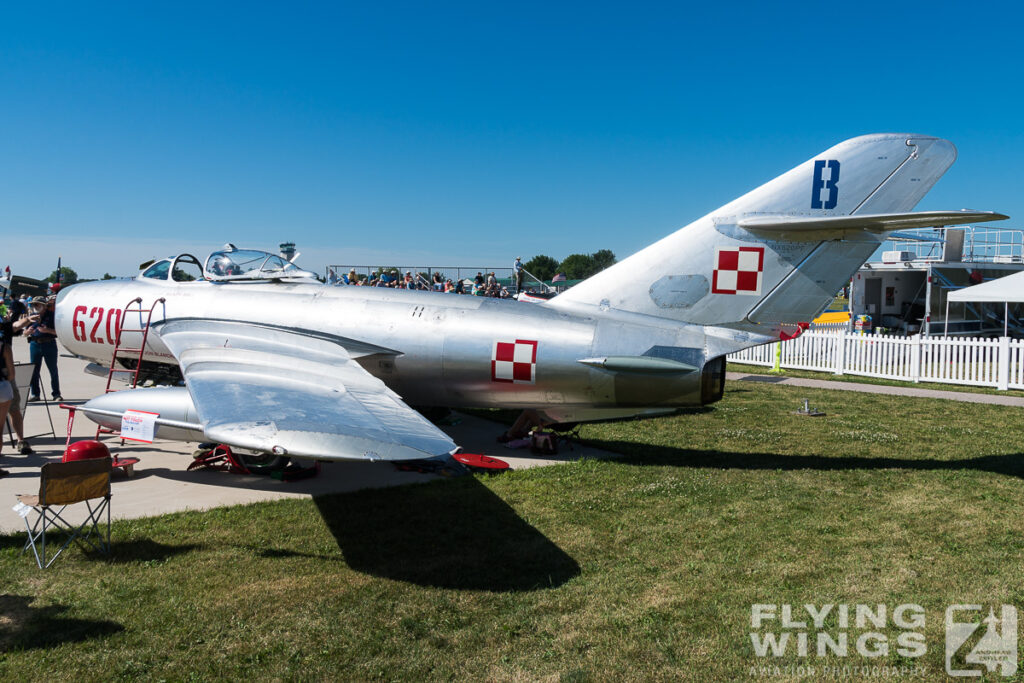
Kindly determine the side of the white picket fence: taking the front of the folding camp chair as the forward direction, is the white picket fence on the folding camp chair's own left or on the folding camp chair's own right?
on the folding camp chair's own right

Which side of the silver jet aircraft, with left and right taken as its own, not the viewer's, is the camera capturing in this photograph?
left

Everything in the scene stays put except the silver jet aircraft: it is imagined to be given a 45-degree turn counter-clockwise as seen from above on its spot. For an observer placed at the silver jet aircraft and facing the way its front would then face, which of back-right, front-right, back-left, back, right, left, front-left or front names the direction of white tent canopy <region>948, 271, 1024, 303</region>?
back

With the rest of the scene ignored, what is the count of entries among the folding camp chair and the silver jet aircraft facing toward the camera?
0

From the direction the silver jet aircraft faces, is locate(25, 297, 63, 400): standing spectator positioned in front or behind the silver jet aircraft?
in front

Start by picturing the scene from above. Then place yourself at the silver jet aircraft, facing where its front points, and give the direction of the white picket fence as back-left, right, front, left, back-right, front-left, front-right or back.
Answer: back-right

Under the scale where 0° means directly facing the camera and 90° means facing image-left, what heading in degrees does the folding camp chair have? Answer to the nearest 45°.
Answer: approximately 135°

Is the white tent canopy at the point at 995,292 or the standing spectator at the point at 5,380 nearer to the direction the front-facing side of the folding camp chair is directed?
the standing spectator

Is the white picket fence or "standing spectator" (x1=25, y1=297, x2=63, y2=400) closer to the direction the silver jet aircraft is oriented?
the standing spectator

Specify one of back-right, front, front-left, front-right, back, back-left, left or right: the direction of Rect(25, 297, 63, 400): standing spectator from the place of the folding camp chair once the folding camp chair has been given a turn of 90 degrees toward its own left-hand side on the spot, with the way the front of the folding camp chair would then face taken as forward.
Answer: back-right

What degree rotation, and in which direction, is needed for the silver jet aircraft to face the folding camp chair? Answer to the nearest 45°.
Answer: approximately 45° to its left
